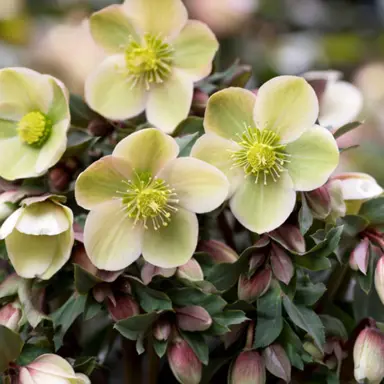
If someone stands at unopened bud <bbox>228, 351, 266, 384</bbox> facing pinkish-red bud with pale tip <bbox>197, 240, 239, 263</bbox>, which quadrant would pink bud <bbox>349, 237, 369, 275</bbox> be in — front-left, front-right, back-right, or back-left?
front-right

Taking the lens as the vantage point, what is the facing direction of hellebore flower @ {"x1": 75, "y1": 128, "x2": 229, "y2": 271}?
facing the viewer

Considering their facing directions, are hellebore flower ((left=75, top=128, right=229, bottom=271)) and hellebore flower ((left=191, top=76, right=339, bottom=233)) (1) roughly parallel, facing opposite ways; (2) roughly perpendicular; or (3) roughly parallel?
roughly parallel

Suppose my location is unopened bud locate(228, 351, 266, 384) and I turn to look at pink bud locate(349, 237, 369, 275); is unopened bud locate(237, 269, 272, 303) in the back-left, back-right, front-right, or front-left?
front-left

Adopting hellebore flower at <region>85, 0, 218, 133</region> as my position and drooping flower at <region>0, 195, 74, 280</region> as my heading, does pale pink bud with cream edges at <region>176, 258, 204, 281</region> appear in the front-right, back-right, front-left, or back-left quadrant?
front-left

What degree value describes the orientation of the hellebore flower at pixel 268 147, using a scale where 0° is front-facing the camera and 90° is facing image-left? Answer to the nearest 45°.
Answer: approximately 0°
